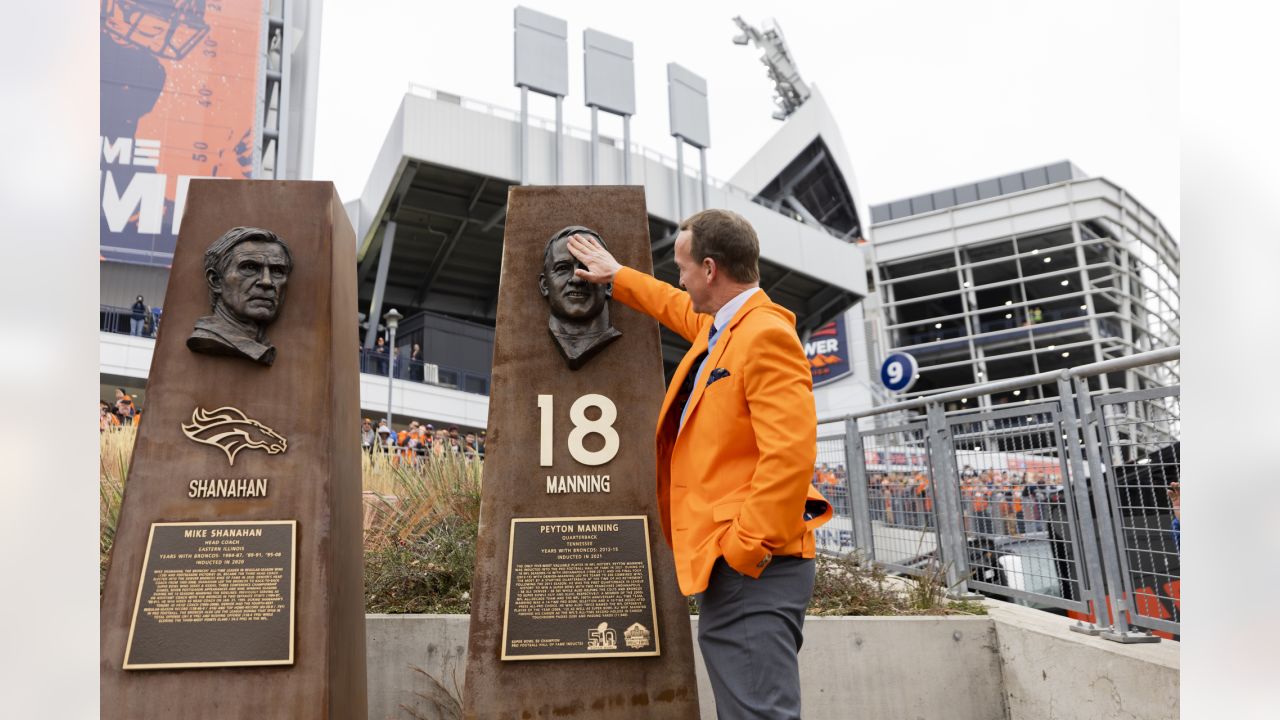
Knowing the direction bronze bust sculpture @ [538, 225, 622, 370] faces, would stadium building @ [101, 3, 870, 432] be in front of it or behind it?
behind

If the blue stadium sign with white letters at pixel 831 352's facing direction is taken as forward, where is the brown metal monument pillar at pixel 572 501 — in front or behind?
in front

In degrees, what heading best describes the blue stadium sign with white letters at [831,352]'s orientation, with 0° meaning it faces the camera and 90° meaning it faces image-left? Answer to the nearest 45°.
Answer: approximately 45°

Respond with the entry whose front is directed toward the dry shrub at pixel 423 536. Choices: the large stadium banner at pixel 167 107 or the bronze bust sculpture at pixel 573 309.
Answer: the large stadium banner

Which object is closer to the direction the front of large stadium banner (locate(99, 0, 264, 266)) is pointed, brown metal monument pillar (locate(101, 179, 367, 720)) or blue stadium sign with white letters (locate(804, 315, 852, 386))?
the brown metal monument pillar

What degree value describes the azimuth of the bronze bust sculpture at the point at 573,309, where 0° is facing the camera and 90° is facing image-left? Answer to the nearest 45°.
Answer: approximately 0°

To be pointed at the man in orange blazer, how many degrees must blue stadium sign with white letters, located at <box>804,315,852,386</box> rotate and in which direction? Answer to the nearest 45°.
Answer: approximately 45° to its left

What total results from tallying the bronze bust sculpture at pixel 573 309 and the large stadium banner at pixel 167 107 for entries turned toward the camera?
2

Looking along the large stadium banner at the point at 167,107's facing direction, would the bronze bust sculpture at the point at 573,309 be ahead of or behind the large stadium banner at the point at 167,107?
ahead

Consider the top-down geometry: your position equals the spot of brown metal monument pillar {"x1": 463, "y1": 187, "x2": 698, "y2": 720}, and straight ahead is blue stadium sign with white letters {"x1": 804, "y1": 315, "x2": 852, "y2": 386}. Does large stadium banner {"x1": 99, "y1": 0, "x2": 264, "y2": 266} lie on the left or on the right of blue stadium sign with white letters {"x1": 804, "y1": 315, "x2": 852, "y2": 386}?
left

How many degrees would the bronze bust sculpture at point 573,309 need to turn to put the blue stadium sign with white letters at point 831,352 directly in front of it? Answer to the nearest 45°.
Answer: approximately 180°

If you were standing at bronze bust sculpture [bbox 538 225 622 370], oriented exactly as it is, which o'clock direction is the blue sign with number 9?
The blue sign with number 9 is roughly at 7 o'clock from the bronze bust sculpture.

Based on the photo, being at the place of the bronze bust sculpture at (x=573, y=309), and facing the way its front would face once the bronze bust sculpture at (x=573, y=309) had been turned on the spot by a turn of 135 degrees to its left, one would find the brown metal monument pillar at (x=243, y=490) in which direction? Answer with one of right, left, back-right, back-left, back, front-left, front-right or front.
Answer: back-left

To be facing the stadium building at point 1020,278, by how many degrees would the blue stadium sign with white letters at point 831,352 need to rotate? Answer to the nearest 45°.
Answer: approximately 90° to its left

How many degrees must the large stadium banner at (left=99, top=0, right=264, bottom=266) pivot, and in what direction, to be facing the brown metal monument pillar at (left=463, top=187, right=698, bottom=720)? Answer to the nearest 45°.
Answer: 0° — it already faces it
